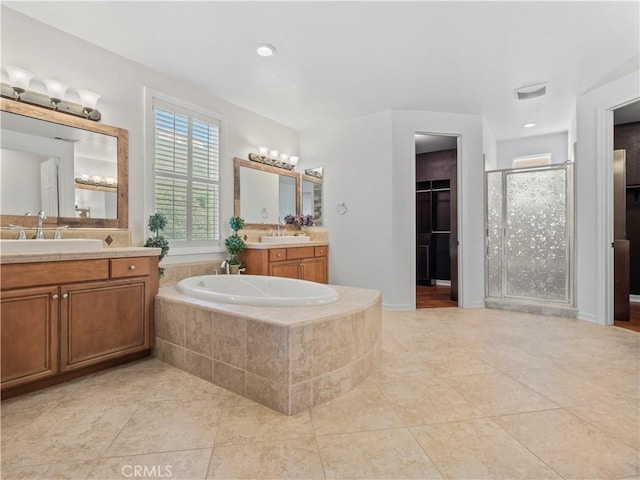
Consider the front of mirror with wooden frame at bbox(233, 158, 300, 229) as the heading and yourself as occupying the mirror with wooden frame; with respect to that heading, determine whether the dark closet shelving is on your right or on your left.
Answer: on your left

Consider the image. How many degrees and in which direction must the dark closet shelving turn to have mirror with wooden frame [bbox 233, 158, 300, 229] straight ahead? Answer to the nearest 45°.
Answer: approximately 45° to its right

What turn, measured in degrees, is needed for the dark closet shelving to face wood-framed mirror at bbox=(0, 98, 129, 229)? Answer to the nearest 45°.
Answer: approximately 45° to its right

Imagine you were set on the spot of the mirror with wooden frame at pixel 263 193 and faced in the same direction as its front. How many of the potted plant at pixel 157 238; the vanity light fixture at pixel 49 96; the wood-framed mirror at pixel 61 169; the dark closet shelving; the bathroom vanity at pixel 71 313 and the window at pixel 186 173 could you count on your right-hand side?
5

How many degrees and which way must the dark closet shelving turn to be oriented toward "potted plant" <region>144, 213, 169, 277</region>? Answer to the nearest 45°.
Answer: approximately 45° to its right

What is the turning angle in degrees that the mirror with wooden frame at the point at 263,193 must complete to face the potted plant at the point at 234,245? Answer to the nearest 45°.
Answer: approximately 90° to its right

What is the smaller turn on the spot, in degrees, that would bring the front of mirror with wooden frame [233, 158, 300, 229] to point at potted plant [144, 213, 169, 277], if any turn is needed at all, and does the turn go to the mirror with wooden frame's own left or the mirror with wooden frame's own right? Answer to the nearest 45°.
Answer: approximately 90° to the mirror with wooden frame's own right

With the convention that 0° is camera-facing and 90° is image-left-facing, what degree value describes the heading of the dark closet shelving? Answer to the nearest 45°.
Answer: approximately 0°

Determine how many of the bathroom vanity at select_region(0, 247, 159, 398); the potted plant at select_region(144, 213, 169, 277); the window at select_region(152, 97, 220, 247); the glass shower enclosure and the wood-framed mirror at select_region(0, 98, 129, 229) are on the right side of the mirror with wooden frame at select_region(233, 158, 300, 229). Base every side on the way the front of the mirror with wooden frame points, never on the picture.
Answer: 4

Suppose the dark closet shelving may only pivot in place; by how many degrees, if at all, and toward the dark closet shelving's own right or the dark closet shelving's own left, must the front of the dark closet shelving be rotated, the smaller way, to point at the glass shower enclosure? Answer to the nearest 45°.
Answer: approximately 45° to the dark closet shelving's own left

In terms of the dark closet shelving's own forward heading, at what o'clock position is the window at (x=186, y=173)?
The window is roughly at 1 o'clock from the dark closet shelving.

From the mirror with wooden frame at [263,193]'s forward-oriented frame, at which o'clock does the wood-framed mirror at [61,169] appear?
The wood-framed mirror is roughly at 3 o'clock from the mirror with wooden frame.
